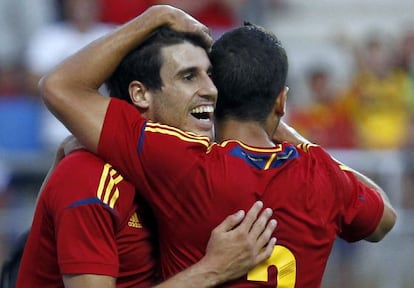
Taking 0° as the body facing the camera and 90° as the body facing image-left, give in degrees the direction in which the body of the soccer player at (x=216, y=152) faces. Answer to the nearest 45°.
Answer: approximately 180°
